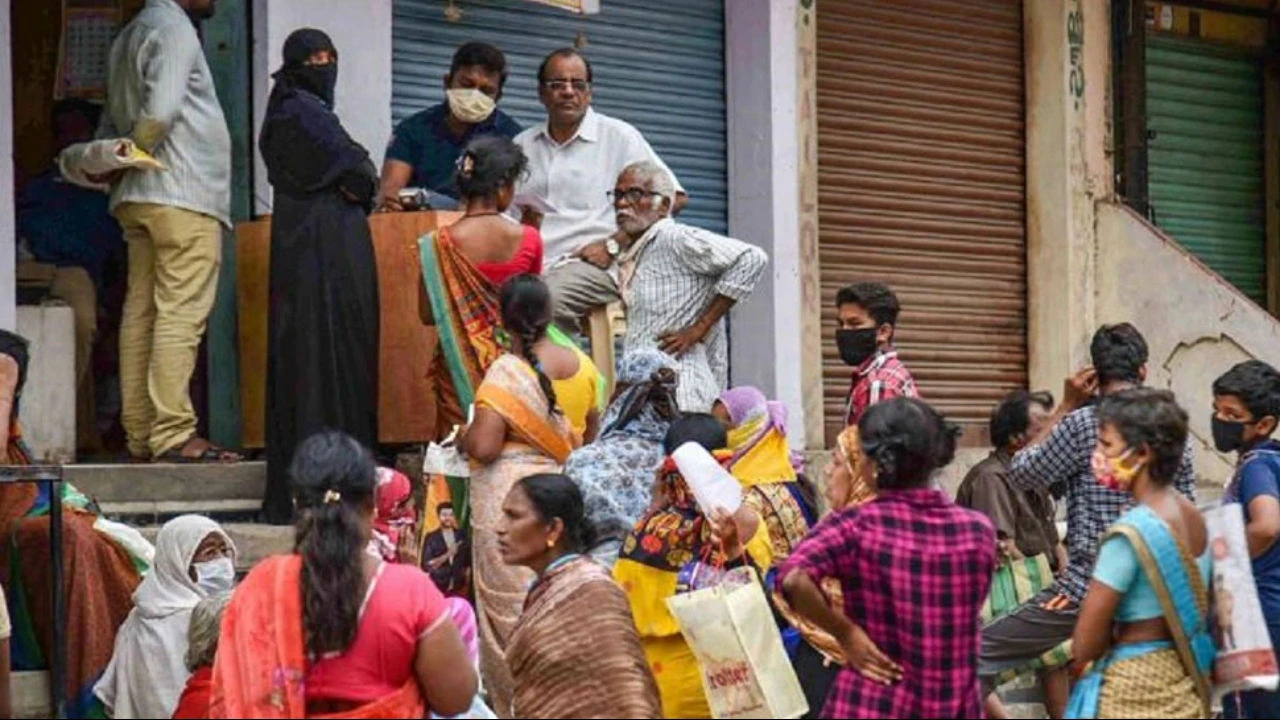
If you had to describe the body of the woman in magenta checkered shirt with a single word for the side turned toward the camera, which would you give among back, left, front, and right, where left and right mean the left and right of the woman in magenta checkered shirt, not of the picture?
back

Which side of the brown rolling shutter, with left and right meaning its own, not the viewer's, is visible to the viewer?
front

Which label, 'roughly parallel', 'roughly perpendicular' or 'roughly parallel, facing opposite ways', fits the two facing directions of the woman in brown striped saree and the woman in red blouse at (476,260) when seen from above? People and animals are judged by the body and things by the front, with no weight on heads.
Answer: roughly perpendicular

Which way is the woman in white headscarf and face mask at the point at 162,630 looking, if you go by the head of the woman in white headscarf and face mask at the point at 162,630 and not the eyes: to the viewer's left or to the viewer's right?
to the viewer's right

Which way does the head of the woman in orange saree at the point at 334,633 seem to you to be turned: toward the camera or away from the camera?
away from the camera

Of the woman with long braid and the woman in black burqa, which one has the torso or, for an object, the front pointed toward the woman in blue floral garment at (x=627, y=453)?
the woman in black burqa

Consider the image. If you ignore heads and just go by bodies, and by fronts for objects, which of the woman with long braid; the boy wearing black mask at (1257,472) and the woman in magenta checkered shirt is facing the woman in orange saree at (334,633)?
the boy wearing black mask

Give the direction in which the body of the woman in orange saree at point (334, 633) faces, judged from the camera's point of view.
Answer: away from the camera

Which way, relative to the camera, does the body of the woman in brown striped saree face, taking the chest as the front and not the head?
to the viewer's left

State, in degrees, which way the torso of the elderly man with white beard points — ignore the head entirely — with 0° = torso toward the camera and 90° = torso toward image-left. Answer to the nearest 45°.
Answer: approximately 45°

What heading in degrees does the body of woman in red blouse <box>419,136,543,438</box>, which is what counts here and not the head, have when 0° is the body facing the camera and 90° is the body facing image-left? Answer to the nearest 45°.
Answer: approximately 180°

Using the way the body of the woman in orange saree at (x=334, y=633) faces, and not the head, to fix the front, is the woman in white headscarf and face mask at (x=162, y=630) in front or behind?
in front
